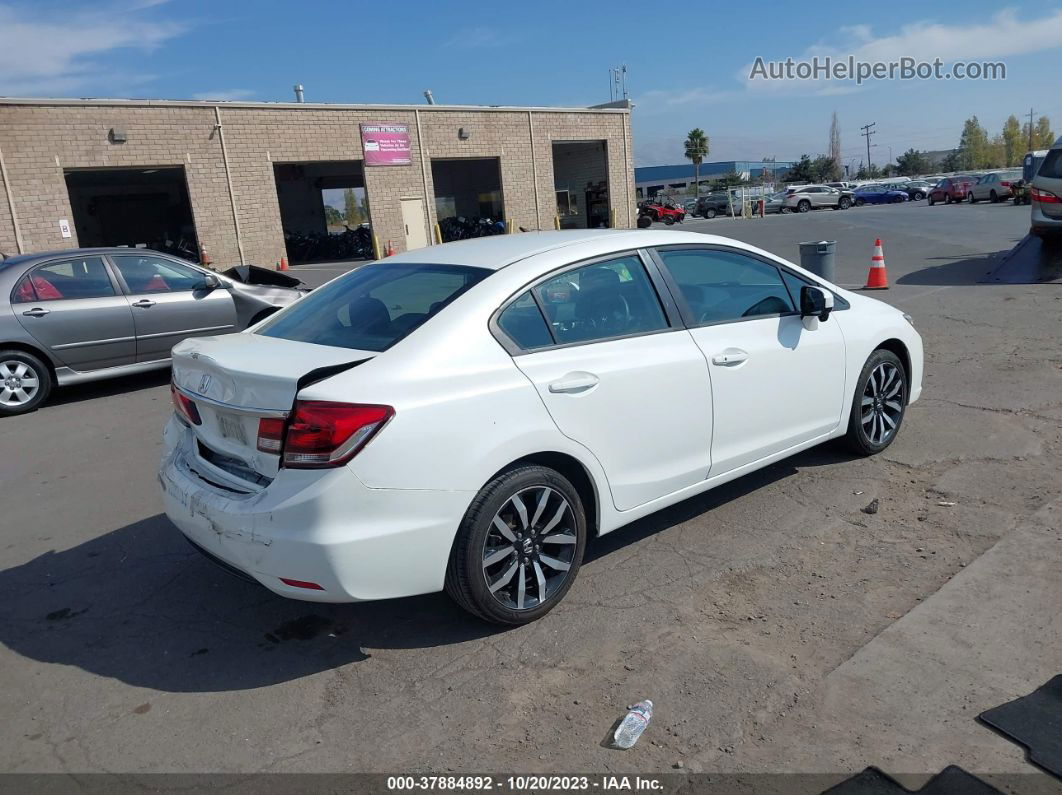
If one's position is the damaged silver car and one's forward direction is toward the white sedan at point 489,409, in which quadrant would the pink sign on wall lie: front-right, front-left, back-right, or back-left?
back-left

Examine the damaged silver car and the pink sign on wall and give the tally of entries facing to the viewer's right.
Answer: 1

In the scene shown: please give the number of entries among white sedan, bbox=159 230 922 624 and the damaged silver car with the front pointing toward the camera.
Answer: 0

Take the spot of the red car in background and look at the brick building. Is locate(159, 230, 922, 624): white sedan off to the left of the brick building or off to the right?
left

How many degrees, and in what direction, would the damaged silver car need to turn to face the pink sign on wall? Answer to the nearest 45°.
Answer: approximately 45° to its left

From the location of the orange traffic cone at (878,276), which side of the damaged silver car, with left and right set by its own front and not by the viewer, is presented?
front

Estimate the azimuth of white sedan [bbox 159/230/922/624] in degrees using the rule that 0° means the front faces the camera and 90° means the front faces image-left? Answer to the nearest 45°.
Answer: approximately 225°

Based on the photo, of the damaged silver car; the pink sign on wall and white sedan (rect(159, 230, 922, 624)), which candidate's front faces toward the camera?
the pink sign on wall

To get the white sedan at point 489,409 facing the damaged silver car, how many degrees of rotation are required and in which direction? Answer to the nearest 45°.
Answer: approximately 90° to its left

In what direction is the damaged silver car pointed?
to the viewer's right

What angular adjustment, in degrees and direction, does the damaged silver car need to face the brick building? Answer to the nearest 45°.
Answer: approximately 90° to its left

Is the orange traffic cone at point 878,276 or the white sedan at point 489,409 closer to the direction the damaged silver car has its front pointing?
the orange traffic cone

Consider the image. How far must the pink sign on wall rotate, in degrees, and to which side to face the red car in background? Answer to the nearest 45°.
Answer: approximately 90° to its left

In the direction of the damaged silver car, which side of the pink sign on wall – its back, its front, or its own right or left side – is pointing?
front

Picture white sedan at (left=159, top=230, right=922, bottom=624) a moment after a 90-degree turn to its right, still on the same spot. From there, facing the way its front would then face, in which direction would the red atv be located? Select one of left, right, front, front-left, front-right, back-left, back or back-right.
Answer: back-left
